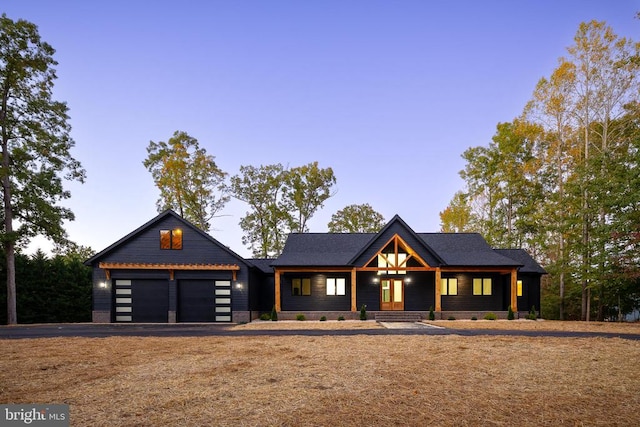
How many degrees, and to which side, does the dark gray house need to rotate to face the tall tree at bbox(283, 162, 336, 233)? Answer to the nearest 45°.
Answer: approximately 180°

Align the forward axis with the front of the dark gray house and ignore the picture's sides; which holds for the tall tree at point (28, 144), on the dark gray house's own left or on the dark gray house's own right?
on the dark gray house's own right

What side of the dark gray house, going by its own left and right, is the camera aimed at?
front

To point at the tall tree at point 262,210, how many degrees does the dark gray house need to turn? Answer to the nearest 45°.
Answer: approximately 180°

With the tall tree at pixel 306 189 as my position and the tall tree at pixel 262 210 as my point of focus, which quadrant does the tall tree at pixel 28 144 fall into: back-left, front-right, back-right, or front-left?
front-left
